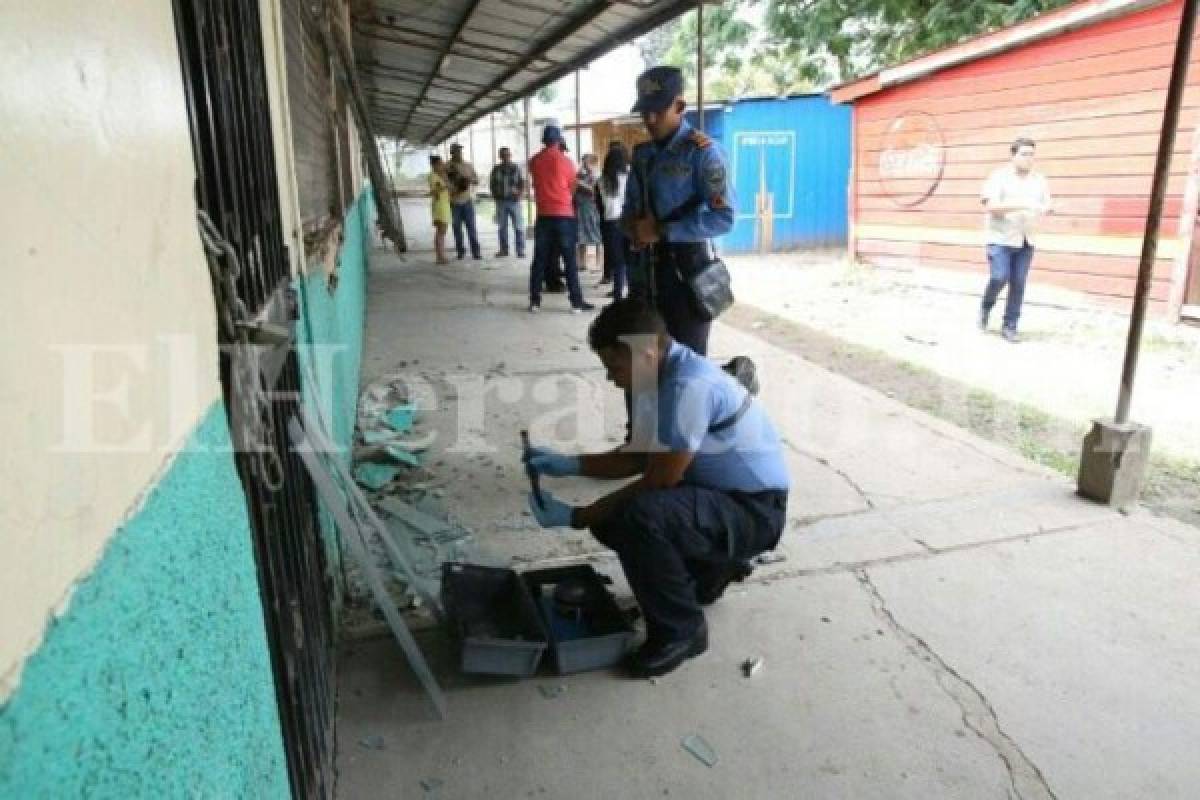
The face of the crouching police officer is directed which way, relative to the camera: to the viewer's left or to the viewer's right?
to the viewer's left

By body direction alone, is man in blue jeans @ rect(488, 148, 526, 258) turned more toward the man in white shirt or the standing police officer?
the standing police officer

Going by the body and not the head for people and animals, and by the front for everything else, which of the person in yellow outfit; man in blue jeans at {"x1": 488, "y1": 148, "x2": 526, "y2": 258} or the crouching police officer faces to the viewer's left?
the crouching police officer

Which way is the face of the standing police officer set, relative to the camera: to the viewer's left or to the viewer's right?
to the viewer's left

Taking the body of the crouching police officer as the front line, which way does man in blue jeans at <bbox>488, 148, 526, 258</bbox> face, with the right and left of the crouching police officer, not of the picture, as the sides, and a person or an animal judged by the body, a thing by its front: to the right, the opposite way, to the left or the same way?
to the left

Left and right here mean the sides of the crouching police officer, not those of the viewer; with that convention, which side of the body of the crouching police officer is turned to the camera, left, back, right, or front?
left

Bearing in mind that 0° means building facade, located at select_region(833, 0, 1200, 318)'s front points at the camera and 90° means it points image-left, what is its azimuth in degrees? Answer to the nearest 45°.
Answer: approximately 45°
